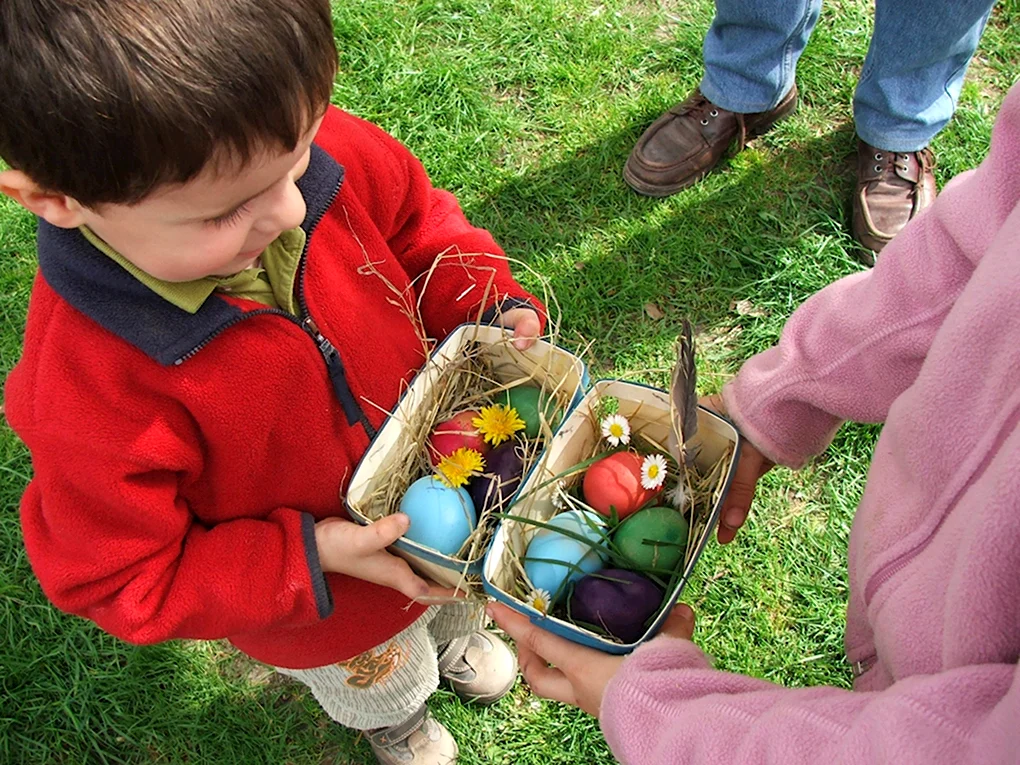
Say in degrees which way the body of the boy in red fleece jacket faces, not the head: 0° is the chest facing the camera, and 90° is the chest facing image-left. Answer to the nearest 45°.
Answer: approximately 315°
